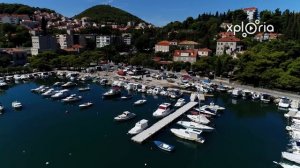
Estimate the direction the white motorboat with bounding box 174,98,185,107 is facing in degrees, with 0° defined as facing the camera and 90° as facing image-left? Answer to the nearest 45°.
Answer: approximately 45°

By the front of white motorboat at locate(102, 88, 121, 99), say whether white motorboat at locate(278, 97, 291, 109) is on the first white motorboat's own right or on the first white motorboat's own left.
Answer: on the first white motorboat's own left

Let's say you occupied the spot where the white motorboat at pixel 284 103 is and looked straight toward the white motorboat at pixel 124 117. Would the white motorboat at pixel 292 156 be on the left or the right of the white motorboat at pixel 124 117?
left

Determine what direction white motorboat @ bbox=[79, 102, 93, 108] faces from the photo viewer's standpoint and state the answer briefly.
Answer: facing to the left of the viewer

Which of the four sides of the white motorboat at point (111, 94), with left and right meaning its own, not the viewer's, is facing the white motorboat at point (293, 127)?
left
